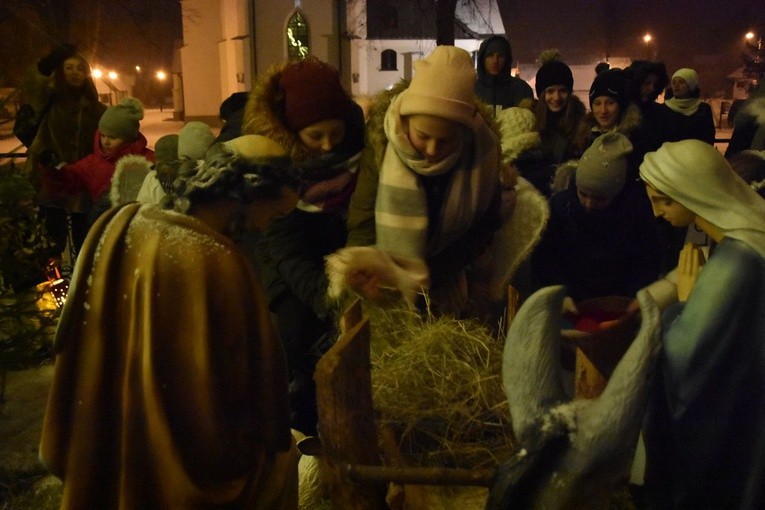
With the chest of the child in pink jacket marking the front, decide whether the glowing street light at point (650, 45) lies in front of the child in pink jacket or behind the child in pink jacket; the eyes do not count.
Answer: behind

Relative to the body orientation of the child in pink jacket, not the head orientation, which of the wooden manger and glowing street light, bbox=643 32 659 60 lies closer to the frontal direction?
the wooden manger

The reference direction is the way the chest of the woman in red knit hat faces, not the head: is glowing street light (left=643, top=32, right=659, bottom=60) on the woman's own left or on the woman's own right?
on the woman's own left

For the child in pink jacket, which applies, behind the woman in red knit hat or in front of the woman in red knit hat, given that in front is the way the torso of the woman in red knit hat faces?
behind

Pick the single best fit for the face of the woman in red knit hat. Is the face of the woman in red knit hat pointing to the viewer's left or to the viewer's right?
to the viewer's right

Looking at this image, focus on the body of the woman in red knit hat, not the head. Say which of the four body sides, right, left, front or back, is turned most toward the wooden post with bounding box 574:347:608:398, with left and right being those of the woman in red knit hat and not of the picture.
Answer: front

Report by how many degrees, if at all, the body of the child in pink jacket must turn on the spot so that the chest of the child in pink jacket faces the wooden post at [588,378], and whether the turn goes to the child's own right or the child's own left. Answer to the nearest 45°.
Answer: approximately 45° to the child's own left

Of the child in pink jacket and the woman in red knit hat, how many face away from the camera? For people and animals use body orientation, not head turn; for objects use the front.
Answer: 0
